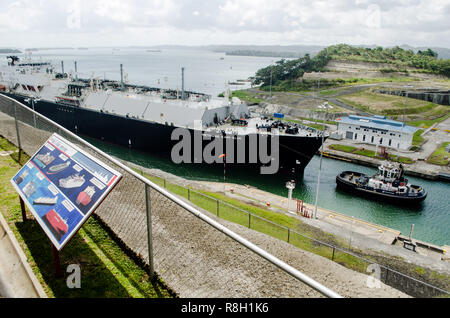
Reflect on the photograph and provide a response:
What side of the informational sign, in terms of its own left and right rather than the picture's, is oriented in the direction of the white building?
back

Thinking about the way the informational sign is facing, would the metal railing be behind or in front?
behind

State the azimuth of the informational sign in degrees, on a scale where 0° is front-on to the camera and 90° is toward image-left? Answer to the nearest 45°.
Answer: approximately 45°

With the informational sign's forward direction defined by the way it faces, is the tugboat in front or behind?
behind
